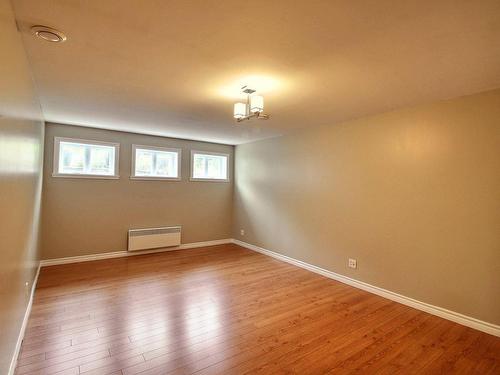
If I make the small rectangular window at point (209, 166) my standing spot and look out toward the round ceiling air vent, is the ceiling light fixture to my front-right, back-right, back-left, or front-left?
front-left

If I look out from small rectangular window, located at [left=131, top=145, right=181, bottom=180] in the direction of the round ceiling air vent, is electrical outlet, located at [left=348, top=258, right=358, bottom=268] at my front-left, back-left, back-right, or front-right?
front-left

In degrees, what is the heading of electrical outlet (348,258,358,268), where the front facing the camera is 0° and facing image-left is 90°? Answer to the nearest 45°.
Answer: approximately 45°

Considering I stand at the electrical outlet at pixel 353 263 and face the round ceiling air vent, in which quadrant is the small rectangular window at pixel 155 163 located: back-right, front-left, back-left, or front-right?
front-right

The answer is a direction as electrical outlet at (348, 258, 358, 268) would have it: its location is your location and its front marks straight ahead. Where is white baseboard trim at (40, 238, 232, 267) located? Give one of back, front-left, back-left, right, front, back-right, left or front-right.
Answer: front-right

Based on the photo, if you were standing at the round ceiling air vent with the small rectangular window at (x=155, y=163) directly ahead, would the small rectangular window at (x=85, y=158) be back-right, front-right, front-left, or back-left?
front-left

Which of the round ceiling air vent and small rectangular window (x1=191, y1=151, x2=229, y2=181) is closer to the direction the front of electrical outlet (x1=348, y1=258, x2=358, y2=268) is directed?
the round ceiling air vent

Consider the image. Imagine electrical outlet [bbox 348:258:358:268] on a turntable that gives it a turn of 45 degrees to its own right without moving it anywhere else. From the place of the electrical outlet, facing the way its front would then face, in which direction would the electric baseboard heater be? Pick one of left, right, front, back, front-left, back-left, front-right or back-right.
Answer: front

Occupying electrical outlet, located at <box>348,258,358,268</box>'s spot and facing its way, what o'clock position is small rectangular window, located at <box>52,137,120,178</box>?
The small rectangular window is roughly at 1 o'clock from the electrical outlet.
